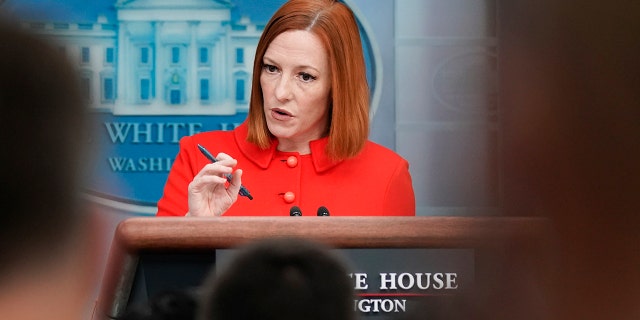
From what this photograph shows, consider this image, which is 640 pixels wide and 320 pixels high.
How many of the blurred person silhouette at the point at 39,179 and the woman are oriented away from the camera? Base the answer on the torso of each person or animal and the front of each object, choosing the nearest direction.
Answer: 1

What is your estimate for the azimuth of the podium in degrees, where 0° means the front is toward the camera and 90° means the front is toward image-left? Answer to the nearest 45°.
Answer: approximately 0°

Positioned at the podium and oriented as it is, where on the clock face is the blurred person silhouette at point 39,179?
The blurred person silhouette is roughly at 12 o'clock from the podium.

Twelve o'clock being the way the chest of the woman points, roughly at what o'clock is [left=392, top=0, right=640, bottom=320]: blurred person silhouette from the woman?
The blurred person silhouette is roughly at 12 o'clock from the woman.

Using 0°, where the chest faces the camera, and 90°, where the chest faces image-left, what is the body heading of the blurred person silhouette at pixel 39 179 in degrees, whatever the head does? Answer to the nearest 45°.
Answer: approximately 180°

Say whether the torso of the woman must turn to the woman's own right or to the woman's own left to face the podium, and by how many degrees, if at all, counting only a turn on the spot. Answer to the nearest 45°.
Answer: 0° — they already face it
